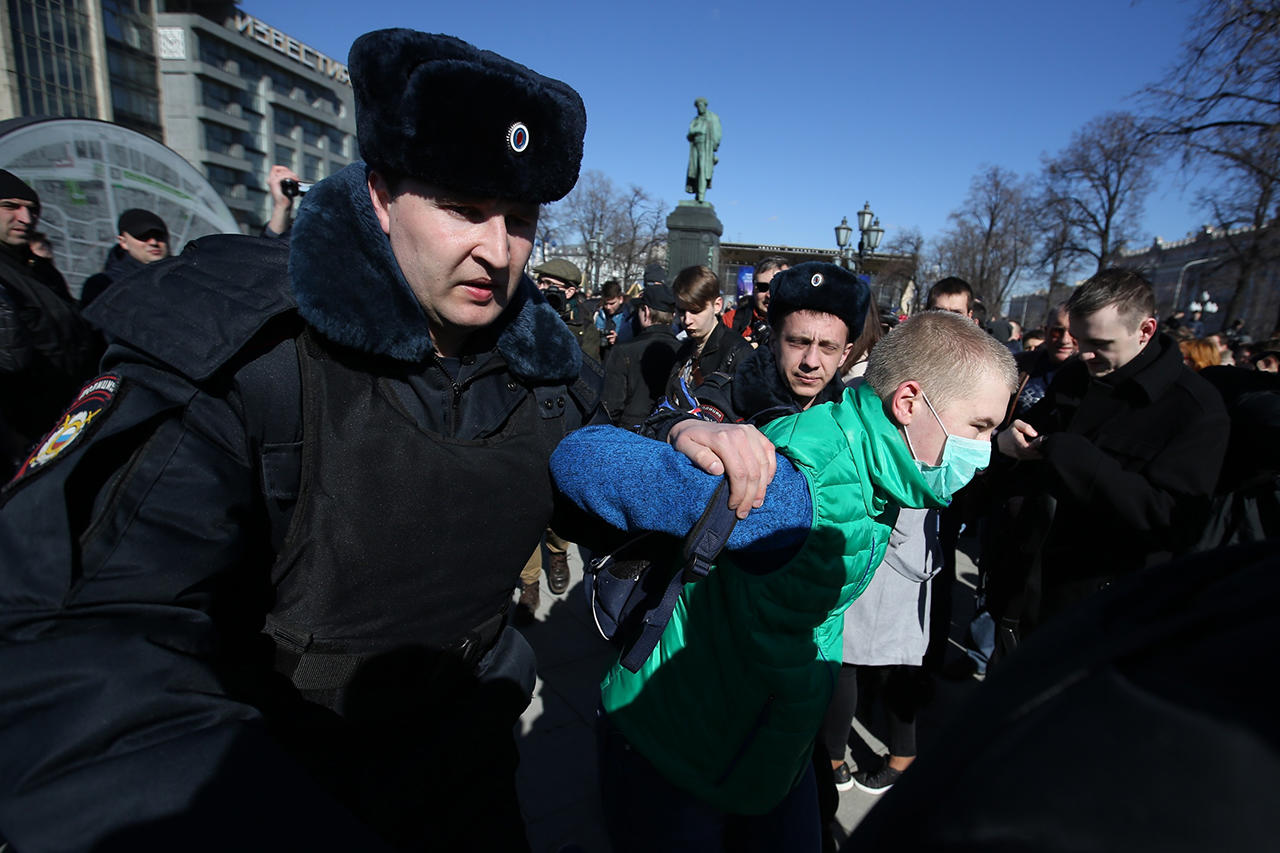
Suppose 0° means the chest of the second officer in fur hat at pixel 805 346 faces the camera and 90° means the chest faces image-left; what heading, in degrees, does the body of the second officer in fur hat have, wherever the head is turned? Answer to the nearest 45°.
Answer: approximately 0°

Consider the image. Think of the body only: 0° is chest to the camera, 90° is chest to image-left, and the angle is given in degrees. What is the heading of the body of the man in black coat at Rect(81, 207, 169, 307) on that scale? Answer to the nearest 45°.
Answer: approximately 315°

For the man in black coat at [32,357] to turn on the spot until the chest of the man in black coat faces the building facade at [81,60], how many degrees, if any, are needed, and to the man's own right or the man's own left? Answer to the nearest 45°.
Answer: approximately 135° to the man's own left

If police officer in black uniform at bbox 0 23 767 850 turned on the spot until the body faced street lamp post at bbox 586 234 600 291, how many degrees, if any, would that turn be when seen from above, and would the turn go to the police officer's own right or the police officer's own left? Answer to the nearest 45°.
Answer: approximately 135° to the police officer's own left

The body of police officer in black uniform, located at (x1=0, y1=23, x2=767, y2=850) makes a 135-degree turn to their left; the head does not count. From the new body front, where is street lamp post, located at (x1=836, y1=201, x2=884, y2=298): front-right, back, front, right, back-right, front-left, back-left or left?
front-right

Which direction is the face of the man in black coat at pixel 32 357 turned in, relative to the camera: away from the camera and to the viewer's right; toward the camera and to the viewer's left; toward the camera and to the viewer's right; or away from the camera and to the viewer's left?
toward the camera and to the viewer's right

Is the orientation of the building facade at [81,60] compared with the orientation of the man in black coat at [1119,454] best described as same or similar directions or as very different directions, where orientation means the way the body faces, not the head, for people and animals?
very different directions

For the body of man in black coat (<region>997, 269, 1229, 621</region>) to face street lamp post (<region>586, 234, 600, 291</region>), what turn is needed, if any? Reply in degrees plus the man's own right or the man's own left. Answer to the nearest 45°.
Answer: approximately 90° to the man's own right

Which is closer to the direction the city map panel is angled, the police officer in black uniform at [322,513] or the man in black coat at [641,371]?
the police officer in black uniform
